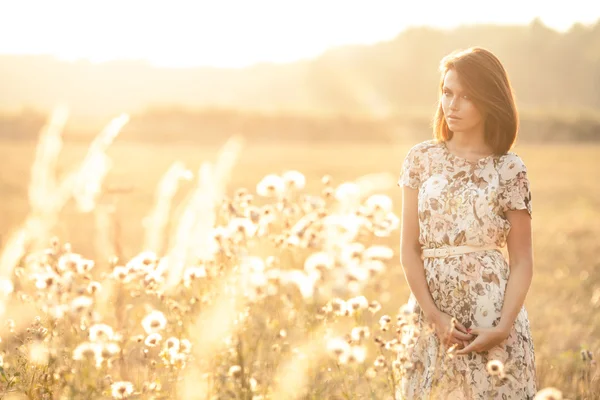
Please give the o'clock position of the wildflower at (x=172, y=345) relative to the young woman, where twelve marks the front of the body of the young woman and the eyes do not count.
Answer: The wildflower is roughly at 2 o'clock from the young woman.

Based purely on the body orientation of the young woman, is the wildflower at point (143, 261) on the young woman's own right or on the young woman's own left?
on the young woman's own right

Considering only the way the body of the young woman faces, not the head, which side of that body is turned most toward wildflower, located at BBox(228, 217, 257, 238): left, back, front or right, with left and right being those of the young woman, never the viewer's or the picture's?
right

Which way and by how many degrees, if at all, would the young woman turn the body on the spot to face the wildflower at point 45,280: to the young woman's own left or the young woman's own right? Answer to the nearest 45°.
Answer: approximately 45° to the young woman's own right

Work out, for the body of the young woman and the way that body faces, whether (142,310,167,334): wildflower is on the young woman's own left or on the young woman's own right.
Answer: on the young woman's own right

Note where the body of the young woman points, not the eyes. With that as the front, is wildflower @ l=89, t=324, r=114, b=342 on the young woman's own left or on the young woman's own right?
on the young woman's own right

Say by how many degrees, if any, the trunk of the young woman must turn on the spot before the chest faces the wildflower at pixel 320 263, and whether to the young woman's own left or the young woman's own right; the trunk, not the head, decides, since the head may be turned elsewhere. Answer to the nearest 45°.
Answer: approximately 45° to the young woman's own right

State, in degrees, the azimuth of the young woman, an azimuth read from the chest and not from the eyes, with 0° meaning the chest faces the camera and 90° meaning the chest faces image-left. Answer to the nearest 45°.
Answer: approximately 0°
